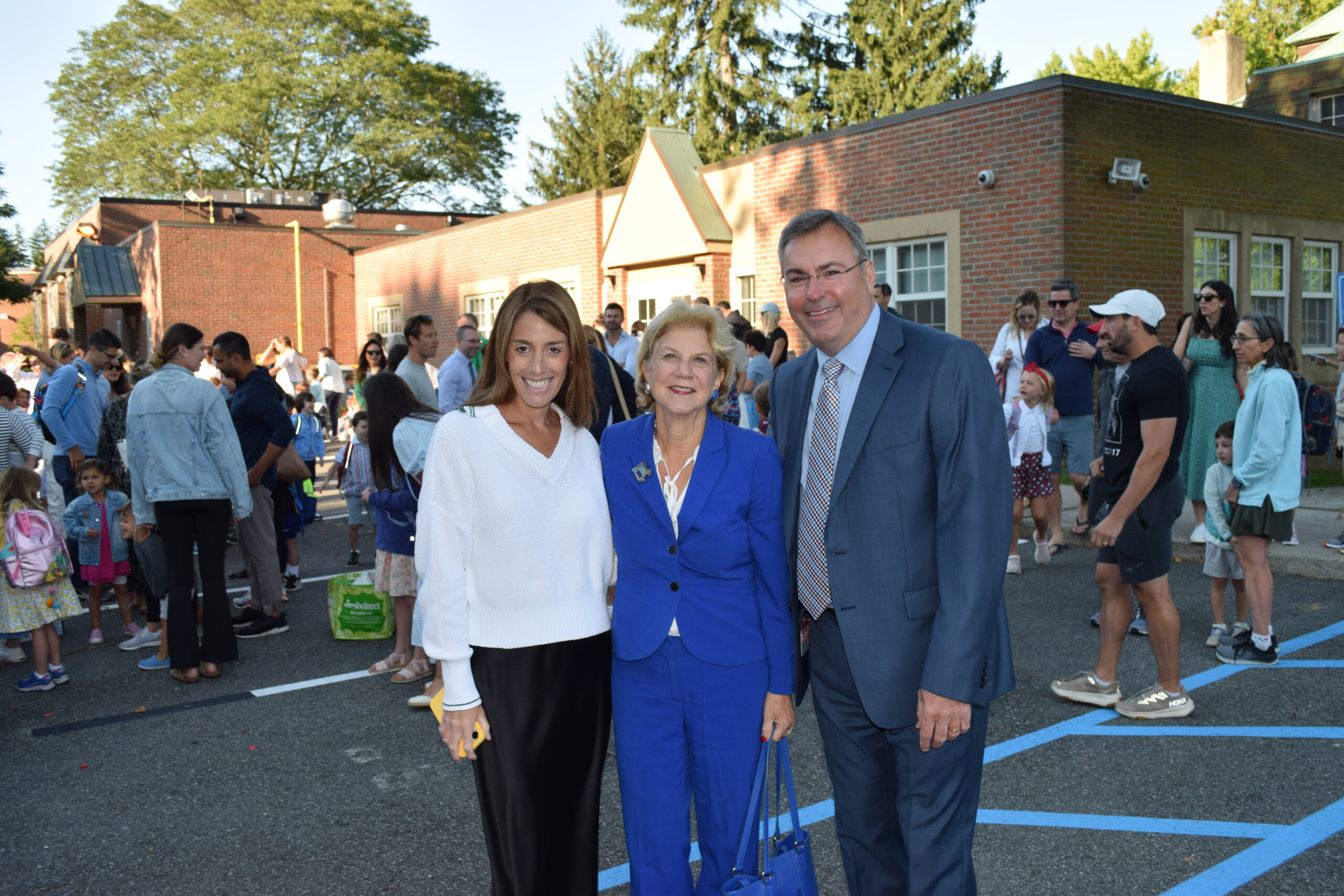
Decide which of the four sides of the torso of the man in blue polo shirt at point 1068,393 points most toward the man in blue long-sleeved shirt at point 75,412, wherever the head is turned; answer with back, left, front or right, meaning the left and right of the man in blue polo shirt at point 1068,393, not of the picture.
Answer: right

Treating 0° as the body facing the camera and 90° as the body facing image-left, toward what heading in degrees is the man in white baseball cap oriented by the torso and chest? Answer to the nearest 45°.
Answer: approximately 90°

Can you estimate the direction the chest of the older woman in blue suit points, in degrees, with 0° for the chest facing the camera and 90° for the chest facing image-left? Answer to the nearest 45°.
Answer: approximately 0°

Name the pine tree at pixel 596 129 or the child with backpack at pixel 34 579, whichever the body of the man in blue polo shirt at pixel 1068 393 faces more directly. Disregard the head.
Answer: the child with backpack

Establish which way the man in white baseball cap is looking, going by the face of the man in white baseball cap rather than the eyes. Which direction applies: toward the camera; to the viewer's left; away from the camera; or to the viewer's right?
to the viewer's left

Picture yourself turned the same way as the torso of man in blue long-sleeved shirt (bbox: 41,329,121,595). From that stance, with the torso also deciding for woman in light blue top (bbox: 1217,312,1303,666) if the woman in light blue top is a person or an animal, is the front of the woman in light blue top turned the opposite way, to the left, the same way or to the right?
the opposite way

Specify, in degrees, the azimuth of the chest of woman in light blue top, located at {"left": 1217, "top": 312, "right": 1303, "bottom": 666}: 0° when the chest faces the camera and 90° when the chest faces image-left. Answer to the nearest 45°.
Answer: approximately 90°
